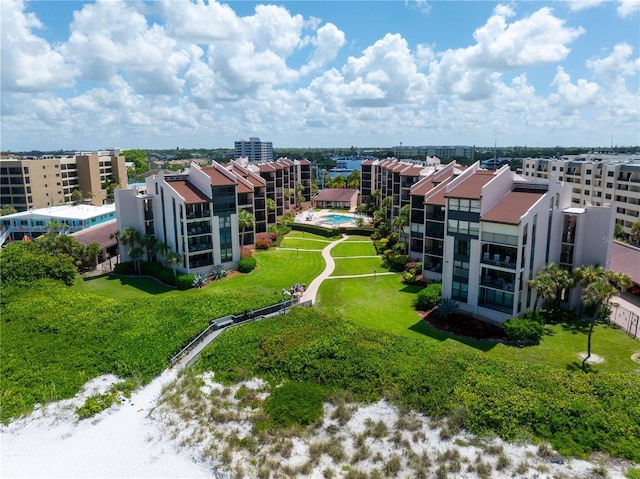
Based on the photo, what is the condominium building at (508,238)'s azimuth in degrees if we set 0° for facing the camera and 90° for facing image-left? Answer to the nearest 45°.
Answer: approximately 45°

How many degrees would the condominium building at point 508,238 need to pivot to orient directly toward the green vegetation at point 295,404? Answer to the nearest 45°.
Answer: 0° — it already faces it

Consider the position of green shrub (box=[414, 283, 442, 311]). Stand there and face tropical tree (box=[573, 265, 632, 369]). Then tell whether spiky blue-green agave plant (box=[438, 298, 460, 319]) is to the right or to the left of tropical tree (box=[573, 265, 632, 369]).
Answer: right

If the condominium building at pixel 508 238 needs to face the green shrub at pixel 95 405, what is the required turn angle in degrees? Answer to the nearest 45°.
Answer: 0° — it already faces it

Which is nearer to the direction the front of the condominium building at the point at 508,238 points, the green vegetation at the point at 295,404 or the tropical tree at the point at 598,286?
the green vegetation

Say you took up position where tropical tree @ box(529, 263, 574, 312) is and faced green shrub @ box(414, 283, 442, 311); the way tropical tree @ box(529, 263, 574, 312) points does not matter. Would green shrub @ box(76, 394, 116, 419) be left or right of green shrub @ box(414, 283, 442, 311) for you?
left

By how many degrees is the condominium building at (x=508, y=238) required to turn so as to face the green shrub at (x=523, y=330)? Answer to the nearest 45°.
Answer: approximately 45° to its left
